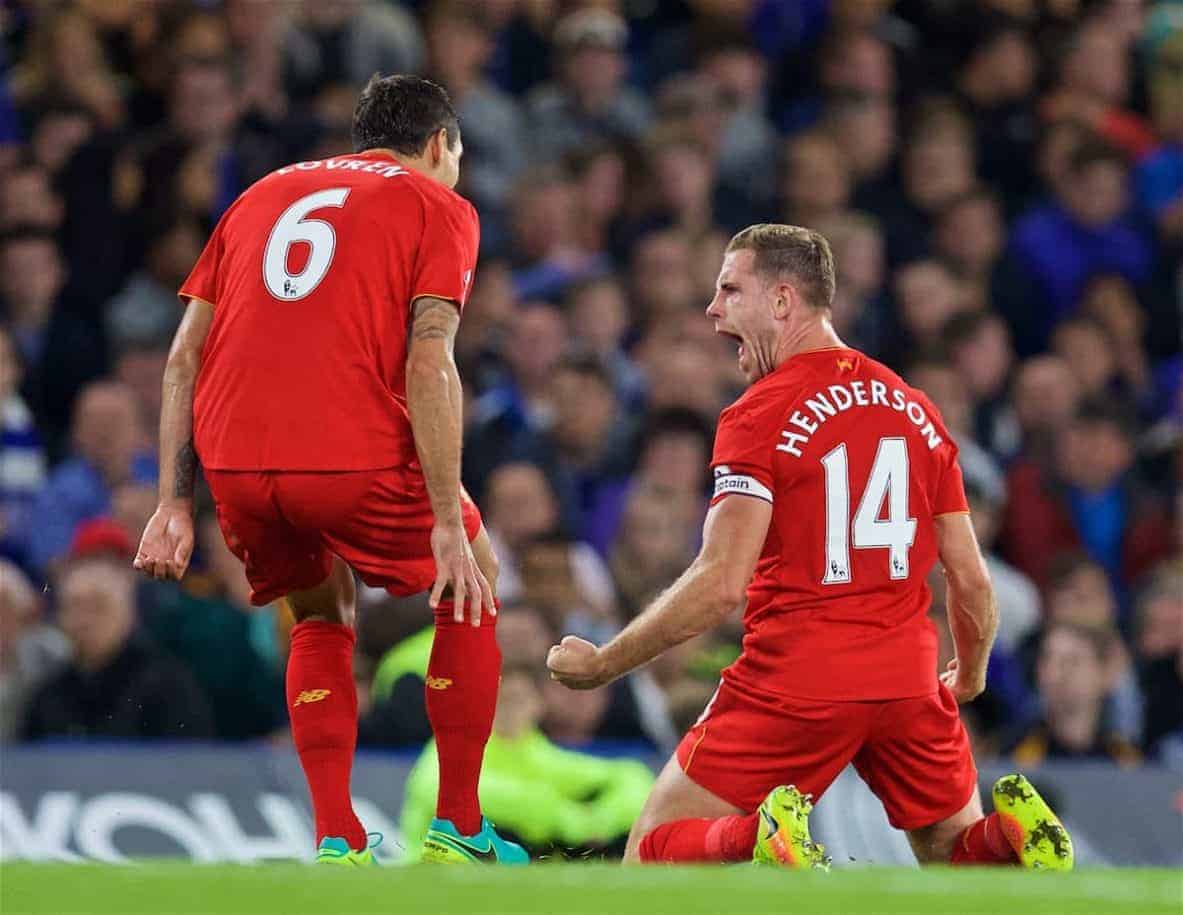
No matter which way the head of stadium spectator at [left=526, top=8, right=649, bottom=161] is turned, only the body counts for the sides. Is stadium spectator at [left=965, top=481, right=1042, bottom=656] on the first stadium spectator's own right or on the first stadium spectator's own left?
on the first stadium spectator's own left

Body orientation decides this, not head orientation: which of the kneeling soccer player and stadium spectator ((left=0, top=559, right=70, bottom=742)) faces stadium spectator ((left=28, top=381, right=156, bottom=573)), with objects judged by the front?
the kneeling soccer player

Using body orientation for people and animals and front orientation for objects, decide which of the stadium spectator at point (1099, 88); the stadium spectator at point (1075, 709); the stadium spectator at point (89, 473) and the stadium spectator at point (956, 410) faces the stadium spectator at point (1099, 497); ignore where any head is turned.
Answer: the stadium spectator at point (1099, 88)

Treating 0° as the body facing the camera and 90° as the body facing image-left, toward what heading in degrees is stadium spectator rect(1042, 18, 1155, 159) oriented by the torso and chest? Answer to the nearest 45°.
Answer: approximately 0°

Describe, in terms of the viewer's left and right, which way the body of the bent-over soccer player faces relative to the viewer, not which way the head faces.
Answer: facing away from the viewer and to the right of the viewer

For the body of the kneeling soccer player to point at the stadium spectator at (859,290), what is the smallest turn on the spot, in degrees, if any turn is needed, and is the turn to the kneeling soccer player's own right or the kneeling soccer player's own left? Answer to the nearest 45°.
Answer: approximately 45° to the kneeling soccer player's own right

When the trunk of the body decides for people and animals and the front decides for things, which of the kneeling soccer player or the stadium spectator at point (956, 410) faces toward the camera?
the stadium spectator

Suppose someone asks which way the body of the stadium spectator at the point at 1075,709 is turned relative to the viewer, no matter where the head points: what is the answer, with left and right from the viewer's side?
facing the viewer

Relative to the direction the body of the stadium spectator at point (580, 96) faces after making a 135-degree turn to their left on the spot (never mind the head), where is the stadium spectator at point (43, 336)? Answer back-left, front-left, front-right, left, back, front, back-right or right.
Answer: back

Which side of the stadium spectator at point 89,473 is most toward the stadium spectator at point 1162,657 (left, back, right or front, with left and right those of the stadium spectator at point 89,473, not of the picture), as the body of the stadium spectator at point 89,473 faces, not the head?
left

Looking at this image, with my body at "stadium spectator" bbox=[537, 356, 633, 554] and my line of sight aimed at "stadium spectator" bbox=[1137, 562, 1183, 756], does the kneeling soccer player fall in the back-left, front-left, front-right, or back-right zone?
front-right

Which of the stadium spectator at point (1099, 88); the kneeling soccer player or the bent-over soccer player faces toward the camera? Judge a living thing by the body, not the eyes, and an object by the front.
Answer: the stadium spectator

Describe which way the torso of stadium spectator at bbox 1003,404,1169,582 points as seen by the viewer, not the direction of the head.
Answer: toward the camera

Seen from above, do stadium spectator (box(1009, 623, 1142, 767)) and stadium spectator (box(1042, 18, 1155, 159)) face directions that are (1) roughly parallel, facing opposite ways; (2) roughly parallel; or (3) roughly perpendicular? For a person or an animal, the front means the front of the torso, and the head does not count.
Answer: roughly parallel

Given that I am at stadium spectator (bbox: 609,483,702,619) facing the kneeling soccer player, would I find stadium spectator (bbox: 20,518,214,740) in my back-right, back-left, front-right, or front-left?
front-right

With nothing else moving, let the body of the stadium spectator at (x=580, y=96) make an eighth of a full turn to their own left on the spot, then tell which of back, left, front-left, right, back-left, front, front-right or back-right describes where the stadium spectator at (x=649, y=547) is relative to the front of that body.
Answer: front-right

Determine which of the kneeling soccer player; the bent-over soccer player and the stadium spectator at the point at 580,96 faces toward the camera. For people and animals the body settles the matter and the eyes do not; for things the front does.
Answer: the stadium spectator

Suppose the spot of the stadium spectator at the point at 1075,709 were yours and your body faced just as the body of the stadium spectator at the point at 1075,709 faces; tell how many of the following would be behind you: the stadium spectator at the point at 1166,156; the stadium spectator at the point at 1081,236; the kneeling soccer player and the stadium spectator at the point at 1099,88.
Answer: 3

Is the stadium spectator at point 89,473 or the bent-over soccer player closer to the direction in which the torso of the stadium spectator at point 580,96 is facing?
the bent-over soccer player
